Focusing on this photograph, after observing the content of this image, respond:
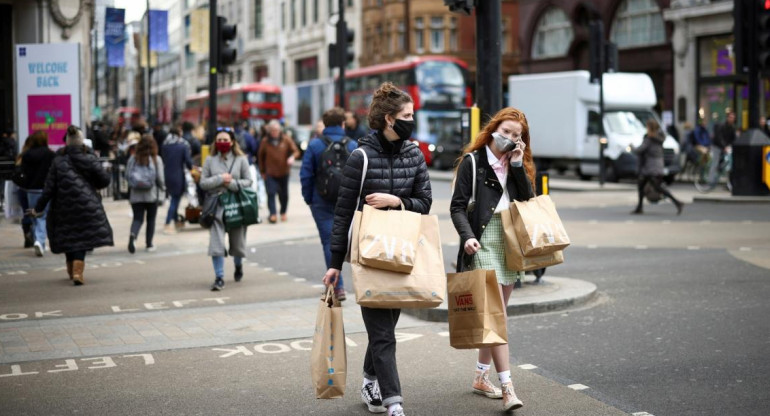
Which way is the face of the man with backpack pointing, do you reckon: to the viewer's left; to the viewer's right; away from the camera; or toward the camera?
away from the camera

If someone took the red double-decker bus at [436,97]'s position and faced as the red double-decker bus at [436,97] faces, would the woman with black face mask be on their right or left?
on their right

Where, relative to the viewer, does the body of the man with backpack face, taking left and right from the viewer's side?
facing away from the viewer

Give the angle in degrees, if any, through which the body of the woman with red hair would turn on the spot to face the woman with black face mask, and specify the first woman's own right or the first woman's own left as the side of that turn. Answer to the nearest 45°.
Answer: approximately 90° to the first woman's own right

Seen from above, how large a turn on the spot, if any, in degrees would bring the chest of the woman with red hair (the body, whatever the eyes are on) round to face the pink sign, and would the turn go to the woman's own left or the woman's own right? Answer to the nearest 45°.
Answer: approximately 180°

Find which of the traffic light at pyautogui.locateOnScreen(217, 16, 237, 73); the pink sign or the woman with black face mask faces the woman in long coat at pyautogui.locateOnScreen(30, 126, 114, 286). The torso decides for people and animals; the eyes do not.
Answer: the pink sign

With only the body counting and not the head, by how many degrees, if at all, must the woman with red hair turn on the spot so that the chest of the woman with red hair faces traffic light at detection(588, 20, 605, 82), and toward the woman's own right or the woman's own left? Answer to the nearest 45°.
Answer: approximately 135° to the woman's own left

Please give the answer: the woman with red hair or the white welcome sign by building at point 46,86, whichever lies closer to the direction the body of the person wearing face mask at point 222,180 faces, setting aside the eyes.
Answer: the woman with red hair
